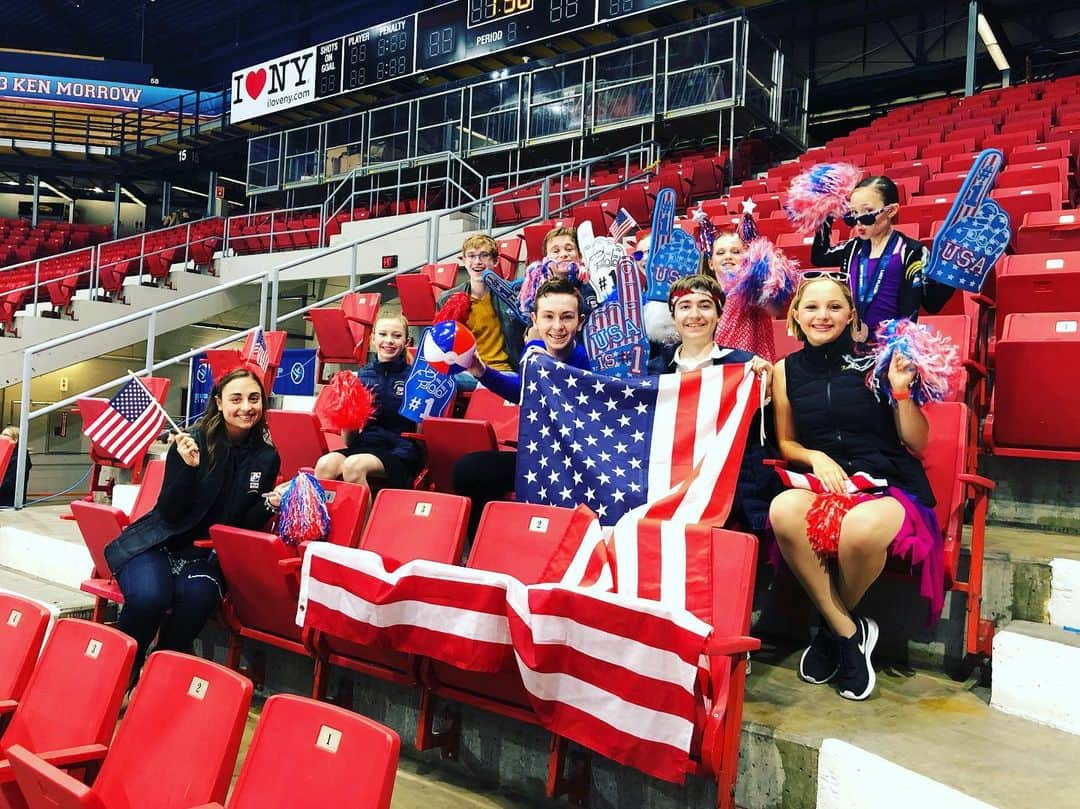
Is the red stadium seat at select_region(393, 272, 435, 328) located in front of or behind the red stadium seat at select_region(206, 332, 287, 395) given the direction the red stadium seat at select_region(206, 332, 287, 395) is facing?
behind

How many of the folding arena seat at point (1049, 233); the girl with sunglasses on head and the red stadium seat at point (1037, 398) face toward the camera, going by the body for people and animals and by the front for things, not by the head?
3

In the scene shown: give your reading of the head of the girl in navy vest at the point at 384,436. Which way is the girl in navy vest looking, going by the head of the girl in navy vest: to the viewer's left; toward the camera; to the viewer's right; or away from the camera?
toward the camera

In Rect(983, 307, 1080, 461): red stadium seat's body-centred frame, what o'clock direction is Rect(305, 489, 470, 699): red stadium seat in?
Rect(305, 489, 470, 699): red stadium seat is roughly at 2 o'clock from Rect(983, 307, 1080, 461): red stadium seat.

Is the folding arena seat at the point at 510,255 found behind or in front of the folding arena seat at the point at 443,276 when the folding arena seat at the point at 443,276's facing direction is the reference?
behind

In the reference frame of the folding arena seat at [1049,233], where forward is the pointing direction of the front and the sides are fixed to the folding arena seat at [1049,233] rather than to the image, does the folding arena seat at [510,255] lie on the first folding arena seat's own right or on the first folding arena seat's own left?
on the first folding arena seat's own right

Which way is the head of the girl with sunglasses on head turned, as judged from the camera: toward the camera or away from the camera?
toward the camera

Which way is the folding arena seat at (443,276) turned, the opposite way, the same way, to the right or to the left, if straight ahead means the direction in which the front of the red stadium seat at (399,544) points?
the same way

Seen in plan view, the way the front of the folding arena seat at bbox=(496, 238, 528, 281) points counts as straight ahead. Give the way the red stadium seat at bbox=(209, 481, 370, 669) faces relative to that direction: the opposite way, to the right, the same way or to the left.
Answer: the same way

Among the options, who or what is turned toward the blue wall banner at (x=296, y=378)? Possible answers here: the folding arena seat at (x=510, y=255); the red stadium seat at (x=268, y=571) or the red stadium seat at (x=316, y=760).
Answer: the folding arena seat

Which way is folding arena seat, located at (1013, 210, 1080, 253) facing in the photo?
toward the camera

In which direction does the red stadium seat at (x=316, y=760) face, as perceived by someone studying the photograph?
facing the viewer and to the left of the viewer

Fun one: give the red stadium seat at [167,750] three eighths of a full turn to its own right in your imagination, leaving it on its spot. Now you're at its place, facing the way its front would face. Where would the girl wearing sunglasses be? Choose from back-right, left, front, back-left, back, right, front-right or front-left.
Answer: right

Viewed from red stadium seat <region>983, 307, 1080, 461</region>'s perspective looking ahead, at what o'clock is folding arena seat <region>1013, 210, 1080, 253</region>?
The folding arena seat is roughly at 6 o'clock from the red stadium seat.

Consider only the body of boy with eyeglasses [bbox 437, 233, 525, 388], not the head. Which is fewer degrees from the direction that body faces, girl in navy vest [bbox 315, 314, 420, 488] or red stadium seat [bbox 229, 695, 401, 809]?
the red stadium seat

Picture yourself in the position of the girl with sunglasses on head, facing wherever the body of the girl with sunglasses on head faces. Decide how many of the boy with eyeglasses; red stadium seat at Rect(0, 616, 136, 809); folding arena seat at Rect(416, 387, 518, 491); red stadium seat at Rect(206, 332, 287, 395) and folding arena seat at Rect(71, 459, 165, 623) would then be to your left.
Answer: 0

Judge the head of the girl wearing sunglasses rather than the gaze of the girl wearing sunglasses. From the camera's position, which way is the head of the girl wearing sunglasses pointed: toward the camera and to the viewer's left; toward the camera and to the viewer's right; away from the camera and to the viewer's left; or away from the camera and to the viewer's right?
toward the camera and to the viewer's left

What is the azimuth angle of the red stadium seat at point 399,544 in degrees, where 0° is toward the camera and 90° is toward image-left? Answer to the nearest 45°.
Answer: approximately 45°

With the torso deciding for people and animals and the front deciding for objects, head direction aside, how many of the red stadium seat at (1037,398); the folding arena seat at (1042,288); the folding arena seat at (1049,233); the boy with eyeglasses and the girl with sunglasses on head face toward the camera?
5

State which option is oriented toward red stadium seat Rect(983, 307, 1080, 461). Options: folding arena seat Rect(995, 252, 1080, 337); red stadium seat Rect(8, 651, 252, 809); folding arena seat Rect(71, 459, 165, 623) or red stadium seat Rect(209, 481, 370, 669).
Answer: folding arena seat Rect(995, 252, 1080, 337)
